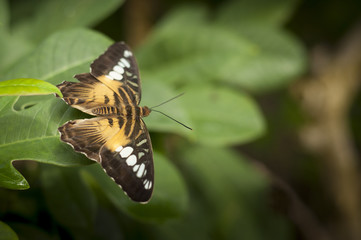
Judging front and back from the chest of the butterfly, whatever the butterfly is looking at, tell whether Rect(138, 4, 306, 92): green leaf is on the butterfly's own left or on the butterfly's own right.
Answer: on the butterfly's own left

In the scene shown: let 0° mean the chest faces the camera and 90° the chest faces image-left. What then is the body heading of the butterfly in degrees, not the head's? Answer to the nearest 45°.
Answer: approximately 270°

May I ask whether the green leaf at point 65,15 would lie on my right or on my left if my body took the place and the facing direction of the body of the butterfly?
on my left
